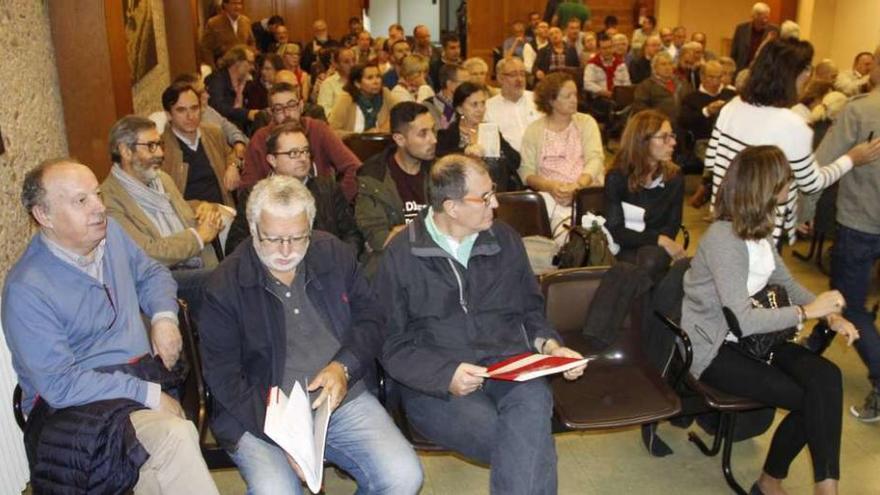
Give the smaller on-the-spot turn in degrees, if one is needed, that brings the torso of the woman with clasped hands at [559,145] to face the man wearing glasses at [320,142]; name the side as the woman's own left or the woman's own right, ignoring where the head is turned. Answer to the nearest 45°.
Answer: approximately 90° to the woman's own right

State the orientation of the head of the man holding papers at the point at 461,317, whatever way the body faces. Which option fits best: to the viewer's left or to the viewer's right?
to the viewer's right

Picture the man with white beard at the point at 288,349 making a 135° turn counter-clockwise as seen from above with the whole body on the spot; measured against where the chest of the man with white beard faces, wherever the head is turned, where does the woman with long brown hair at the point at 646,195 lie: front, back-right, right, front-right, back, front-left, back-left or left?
front

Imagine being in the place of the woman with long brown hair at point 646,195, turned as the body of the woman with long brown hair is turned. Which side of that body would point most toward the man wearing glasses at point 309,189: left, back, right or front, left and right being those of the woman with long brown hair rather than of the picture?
right

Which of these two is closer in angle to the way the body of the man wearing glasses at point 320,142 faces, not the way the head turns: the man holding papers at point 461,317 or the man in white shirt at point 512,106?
the man holding papers

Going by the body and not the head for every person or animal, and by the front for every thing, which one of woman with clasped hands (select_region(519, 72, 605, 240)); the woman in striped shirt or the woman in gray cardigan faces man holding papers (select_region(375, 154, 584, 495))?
the woman with clasped hands

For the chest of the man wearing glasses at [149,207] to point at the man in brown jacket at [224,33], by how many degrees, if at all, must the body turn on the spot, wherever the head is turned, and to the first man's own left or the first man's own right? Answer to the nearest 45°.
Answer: approximately 135° to the first man's own left

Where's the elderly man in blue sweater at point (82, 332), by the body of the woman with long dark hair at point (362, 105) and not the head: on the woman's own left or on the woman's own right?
on the woman's own right

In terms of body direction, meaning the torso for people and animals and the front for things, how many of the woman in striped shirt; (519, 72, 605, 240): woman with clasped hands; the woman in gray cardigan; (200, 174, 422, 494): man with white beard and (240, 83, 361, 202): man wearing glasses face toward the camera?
3
